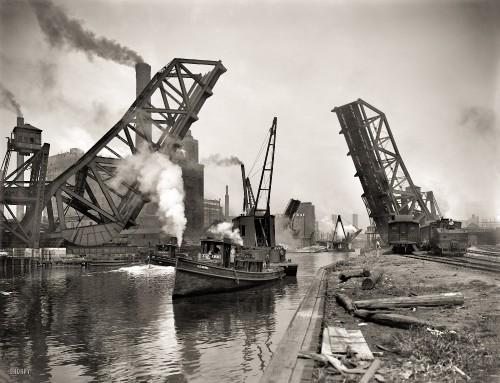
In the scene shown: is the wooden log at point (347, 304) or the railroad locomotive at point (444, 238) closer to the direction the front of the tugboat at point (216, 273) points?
the wooden log

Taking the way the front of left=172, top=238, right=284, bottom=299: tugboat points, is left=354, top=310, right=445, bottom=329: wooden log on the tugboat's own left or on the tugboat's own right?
on the tugboat's own left

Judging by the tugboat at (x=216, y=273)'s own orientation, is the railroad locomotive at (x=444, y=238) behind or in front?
behind

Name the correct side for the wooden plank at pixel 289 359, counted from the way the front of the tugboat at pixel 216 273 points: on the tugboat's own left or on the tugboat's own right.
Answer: on the tugboat's own left

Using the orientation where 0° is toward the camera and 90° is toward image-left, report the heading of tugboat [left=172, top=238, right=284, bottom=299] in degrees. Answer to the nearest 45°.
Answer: approximately 45°

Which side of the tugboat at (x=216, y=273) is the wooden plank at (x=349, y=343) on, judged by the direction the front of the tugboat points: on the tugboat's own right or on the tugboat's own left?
on the tugboat's own left

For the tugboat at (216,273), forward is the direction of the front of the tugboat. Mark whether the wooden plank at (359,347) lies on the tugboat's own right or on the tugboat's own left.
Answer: on the tugboat's own left

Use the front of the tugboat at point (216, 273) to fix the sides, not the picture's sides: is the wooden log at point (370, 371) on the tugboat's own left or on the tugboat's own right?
on the tugboat's own left
